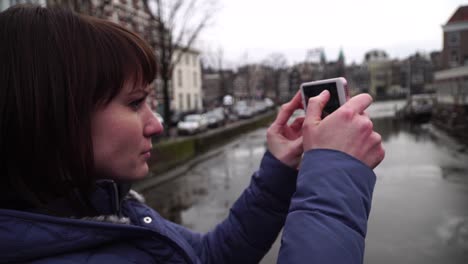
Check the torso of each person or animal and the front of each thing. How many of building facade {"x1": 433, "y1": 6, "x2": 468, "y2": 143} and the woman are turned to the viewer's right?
1

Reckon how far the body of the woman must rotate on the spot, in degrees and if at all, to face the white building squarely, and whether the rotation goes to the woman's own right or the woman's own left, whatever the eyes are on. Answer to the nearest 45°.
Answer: approximately 90° to the woman's own left

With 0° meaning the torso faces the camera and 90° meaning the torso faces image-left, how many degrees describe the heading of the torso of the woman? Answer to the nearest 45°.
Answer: approximately 270°

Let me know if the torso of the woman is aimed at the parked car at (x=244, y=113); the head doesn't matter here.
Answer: no

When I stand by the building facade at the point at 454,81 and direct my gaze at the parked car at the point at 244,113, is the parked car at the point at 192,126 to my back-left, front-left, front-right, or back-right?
front-left

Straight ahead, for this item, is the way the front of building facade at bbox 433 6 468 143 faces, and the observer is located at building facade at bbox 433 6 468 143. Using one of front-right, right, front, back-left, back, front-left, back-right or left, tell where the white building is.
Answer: front-right

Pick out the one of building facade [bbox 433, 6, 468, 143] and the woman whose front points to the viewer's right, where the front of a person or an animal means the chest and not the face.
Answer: the woman

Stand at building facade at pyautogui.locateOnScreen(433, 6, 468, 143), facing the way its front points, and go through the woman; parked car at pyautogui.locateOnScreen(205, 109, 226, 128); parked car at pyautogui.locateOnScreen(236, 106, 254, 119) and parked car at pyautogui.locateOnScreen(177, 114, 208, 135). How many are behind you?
0

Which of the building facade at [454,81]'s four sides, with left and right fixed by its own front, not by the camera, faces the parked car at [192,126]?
front

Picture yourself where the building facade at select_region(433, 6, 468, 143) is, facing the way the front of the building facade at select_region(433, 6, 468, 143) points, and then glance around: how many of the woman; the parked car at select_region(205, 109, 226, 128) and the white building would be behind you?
0

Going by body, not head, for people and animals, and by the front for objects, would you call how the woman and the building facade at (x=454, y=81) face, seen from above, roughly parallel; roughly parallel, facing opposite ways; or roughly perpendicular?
roughly parallel, facing opposite ways

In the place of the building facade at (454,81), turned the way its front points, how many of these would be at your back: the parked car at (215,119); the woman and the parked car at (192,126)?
0

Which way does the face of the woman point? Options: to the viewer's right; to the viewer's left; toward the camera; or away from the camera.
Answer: to the viewer's right

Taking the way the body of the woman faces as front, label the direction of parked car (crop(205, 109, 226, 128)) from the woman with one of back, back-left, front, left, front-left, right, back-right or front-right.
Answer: left

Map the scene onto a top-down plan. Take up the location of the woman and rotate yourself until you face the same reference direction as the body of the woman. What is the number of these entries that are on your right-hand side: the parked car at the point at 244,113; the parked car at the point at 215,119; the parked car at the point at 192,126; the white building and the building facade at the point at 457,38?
0

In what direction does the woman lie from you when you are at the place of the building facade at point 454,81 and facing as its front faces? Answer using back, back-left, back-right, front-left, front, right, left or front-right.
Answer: front-left
